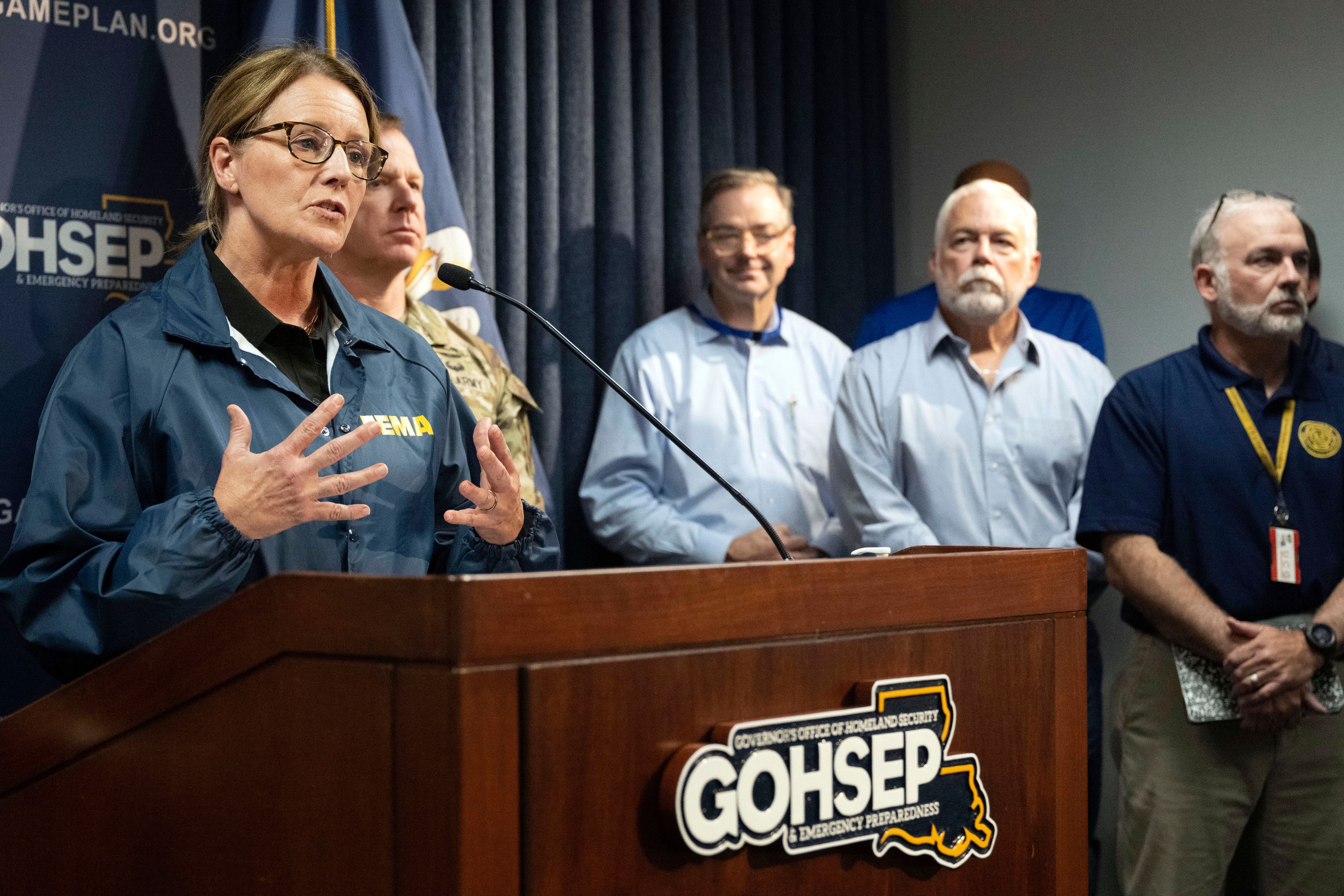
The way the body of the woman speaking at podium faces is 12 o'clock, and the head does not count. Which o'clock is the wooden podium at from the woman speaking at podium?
The wooden podium is roughly at 1 o'clock from the woman speaking at podium.

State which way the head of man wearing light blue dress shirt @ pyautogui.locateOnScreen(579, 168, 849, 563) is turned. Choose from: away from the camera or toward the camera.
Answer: toward the camera

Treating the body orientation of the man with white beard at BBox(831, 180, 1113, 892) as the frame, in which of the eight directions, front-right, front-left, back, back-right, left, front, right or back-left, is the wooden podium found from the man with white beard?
front

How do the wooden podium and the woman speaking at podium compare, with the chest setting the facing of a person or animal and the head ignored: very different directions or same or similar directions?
same or similar directions

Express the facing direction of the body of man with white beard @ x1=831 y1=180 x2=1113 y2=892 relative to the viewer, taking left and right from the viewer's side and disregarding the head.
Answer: facing the viewer

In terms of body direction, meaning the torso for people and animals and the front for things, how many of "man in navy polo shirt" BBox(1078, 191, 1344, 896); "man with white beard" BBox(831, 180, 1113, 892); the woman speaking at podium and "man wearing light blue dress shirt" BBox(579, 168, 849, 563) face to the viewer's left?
0

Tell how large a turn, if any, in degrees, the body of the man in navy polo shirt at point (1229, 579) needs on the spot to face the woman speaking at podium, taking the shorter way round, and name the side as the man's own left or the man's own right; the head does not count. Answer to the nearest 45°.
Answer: approximately 90° to the man's own right

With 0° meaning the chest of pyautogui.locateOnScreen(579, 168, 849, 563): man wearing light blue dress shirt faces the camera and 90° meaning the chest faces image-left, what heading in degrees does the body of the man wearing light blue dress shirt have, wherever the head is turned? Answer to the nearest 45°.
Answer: approximately 0°

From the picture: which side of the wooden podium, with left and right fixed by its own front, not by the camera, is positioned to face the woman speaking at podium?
back

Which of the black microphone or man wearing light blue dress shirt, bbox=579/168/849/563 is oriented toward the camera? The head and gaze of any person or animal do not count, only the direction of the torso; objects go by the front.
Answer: the man wearing light blue dress shirt

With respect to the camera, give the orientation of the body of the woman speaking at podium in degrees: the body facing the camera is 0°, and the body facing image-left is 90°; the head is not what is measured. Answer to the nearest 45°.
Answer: approximately 315°

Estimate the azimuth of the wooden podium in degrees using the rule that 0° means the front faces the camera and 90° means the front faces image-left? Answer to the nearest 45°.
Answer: approximately 315°

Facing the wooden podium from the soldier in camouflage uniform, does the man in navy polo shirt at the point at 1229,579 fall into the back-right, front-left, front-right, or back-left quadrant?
front-left

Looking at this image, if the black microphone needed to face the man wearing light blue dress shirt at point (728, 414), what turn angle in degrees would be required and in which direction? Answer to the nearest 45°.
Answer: approximately 90° to its right

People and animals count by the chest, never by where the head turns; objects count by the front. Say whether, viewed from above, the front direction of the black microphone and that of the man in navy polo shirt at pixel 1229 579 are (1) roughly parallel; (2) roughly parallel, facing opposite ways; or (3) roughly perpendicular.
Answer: roughly perpendicular

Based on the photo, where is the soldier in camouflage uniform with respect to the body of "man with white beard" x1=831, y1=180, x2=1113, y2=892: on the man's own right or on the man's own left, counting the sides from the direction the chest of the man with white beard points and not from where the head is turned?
on the man's own right
